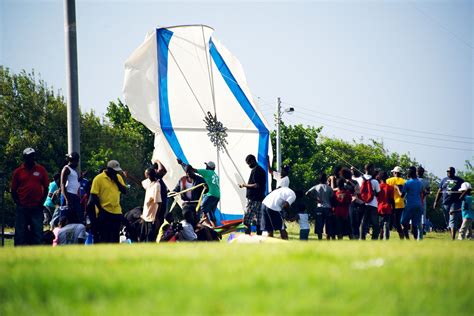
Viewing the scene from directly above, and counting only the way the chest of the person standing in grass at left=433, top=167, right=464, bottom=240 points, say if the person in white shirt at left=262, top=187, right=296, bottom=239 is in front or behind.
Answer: in front

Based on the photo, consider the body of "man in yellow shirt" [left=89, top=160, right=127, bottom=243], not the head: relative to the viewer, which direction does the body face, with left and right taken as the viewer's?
facing the viewer and to the right of the viewer

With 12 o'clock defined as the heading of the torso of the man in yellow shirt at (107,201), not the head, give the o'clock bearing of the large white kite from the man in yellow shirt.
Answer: The large white kite is roughly at 8 o'clock from the man in yellow shirt.

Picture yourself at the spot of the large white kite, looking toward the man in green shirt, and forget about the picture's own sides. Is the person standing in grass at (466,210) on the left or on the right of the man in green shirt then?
left

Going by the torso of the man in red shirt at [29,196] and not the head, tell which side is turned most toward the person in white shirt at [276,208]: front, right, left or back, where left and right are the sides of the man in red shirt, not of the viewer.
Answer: left

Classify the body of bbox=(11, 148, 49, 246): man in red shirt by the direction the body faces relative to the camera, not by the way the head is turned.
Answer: toward the camera

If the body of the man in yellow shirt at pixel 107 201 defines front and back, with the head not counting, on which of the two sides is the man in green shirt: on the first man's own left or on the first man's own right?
on the first man's own left

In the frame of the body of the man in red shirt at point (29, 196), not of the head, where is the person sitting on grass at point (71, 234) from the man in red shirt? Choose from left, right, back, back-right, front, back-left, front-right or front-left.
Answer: left

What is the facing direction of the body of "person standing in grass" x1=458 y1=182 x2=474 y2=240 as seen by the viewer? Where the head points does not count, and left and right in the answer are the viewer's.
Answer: facing to the left of the viewer

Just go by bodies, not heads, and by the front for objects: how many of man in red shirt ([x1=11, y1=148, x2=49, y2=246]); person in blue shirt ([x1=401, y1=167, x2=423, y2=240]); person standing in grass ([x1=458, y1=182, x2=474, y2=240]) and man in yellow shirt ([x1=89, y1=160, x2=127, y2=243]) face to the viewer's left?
1

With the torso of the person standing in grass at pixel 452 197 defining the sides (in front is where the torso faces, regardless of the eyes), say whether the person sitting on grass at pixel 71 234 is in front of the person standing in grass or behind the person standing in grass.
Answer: in front
